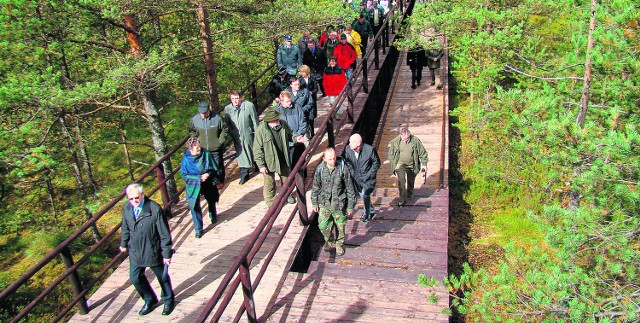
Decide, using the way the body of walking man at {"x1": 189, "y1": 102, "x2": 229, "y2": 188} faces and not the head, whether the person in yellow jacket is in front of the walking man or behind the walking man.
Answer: behind

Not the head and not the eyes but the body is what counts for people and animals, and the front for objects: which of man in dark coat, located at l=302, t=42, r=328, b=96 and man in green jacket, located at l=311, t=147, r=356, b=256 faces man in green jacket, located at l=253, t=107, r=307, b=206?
the man in dark coat

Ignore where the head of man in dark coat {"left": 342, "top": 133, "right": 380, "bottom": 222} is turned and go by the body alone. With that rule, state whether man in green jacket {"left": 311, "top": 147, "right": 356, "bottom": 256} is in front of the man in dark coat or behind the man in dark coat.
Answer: in front

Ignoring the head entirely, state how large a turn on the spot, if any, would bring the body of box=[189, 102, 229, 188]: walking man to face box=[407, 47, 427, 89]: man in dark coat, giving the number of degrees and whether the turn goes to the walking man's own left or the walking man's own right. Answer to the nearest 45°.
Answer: approximately 135° to the walking man's own left

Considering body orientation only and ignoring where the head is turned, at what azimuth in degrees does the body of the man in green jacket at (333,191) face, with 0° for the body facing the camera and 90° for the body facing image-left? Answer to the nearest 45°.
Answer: approximately 0°

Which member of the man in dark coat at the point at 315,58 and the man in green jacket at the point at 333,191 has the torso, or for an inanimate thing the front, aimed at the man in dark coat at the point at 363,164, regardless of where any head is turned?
the man in dark coat at the point at 315,58

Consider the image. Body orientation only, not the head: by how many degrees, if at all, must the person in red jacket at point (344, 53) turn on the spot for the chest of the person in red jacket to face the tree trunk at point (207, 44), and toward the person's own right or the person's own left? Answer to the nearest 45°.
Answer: approximately 90° to the person's own right

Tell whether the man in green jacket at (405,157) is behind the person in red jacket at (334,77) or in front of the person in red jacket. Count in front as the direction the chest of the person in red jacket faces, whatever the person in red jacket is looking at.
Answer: in front

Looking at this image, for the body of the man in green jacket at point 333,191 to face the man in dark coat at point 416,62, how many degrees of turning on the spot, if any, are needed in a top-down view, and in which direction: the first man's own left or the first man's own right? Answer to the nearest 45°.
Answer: approximately 180°

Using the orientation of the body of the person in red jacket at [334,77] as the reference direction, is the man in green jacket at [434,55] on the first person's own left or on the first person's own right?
on the first person's own left
